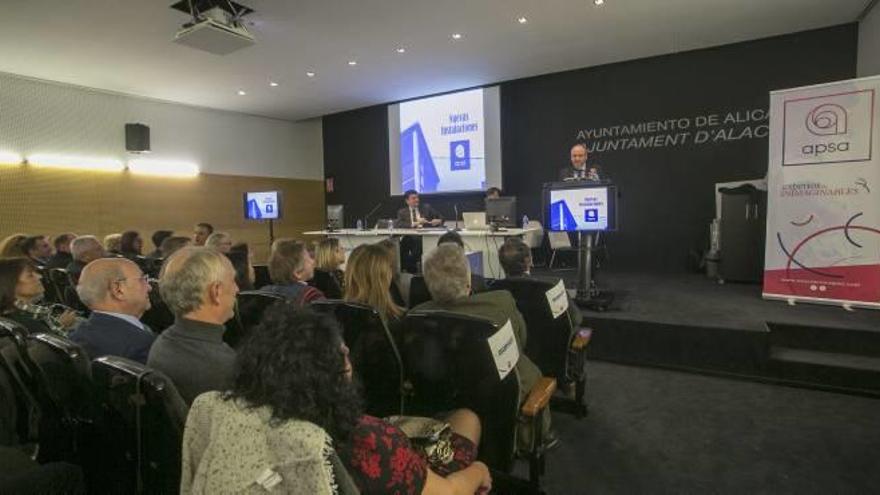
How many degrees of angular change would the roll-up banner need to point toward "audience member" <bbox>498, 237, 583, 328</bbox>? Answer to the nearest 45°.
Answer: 0° — it already faces them

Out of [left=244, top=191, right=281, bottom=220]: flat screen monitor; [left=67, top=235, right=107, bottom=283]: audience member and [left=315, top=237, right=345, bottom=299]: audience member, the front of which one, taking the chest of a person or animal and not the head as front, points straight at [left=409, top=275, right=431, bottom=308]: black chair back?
the flat screen monitor

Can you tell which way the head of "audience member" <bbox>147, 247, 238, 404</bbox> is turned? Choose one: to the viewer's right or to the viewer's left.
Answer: to the viewer's right

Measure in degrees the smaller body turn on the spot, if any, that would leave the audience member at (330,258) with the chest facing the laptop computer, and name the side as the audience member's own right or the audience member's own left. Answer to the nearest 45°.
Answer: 0° — they already face it

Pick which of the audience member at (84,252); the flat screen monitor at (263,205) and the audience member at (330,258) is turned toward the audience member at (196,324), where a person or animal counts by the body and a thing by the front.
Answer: the flat screen monitor

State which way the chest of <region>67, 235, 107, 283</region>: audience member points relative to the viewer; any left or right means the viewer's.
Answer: facing away from the viewer and to the right of the viewer

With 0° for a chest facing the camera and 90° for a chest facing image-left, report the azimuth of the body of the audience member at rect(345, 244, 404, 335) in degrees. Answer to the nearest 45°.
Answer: approximately 225°

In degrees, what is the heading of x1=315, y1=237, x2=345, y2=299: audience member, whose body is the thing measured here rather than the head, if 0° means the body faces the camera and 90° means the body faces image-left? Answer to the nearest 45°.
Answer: approximately 225°

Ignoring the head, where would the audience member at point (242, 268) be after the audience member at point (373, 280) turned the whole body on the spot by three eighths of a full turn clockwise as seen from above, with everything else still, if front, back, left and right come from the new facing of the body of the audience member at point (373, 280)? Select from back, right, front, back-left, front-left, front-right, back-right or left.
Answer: back-right

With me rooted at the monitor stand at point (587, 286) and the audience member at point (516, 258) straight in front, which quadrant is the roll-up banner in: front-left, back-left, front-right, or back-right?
back-left

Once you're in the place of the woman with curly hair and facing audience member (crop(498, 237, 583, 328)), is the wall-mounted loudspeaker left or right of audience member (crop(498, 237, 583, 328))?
left

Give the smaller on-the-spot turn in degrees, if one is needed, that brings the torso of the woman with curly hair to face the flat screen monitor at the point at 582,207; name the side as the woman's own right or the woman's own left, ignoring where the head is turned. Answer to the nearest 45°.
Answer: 0° — they already face it

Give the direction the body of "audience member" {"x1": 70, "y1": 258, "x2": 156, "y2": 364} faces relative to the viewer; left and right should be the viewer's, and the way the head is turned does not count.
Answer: facing away from the viewer and to the right of the viewer

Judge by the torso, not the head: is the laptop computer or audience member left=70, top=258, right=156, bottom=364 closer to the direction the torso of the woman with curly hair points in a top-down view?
the laptop computer
